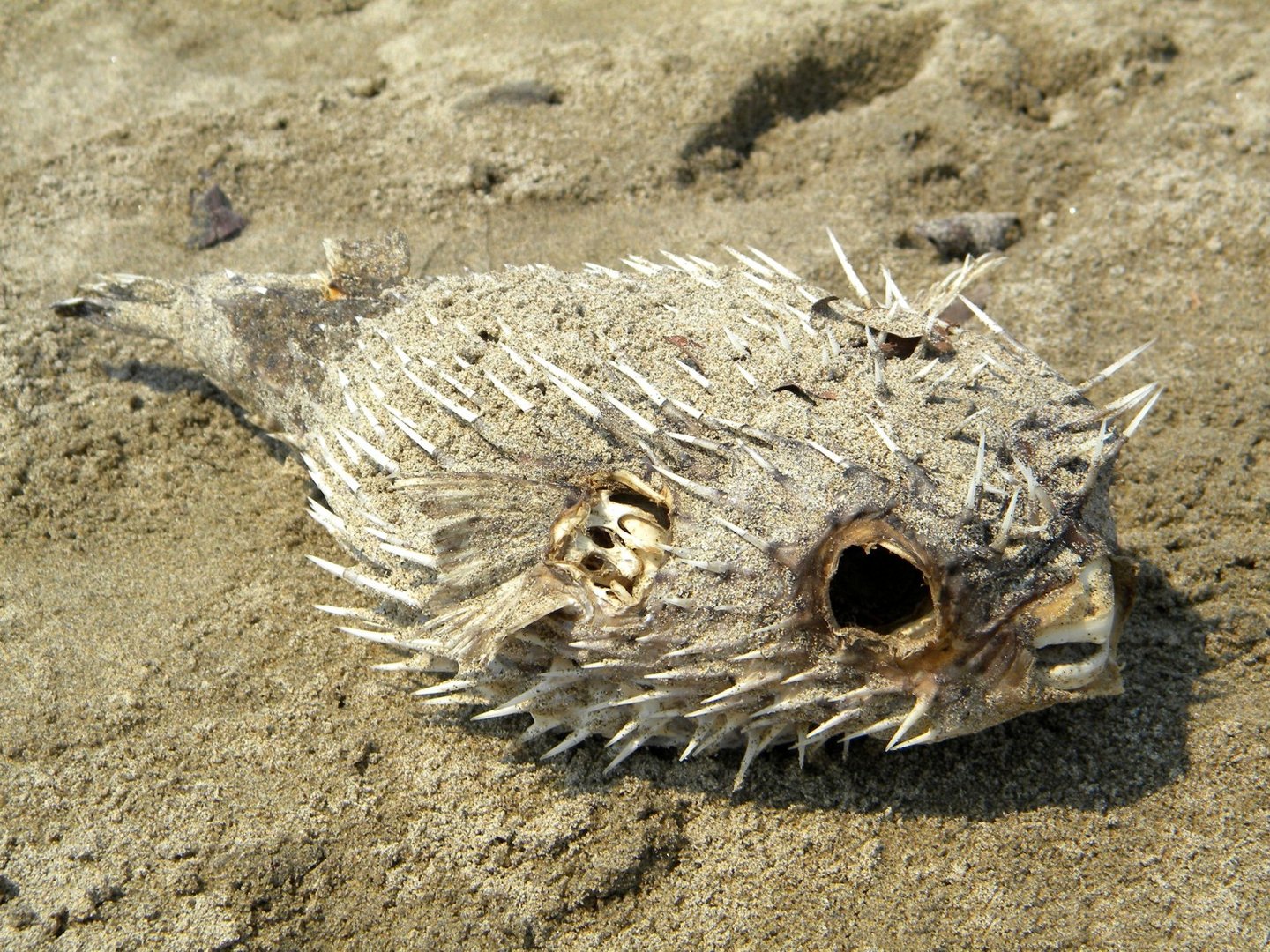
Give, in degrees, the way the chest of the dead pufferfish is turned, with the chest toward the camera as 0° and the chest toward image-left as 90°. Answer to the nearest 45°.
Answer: approximately 315°
